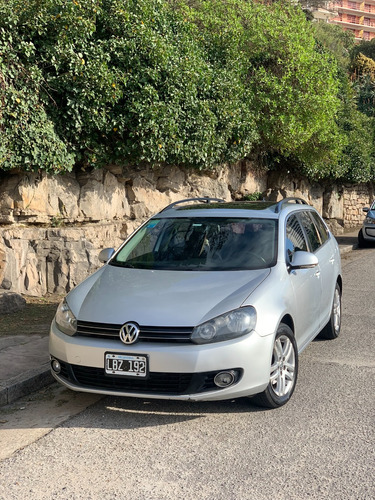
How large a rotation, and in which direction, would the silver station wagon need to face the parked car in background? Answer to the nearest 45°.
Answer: approximately 135° to its right

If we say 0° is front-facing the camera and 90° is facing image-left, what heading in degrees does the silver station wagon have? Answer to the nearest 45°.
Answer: approximately 45°
